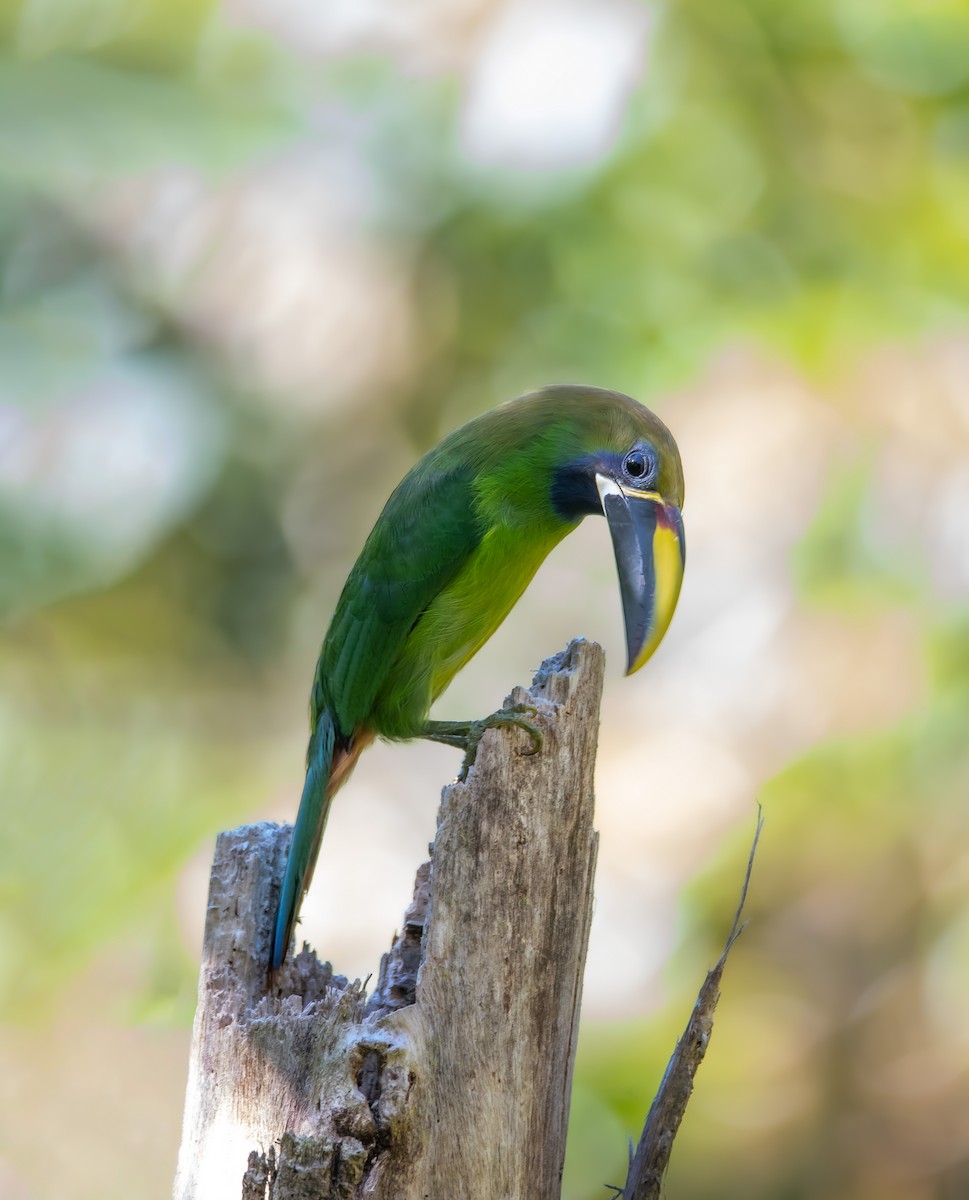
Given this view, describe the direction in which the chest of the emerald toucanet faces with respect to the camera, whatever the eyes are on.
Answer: to the viewer's right
